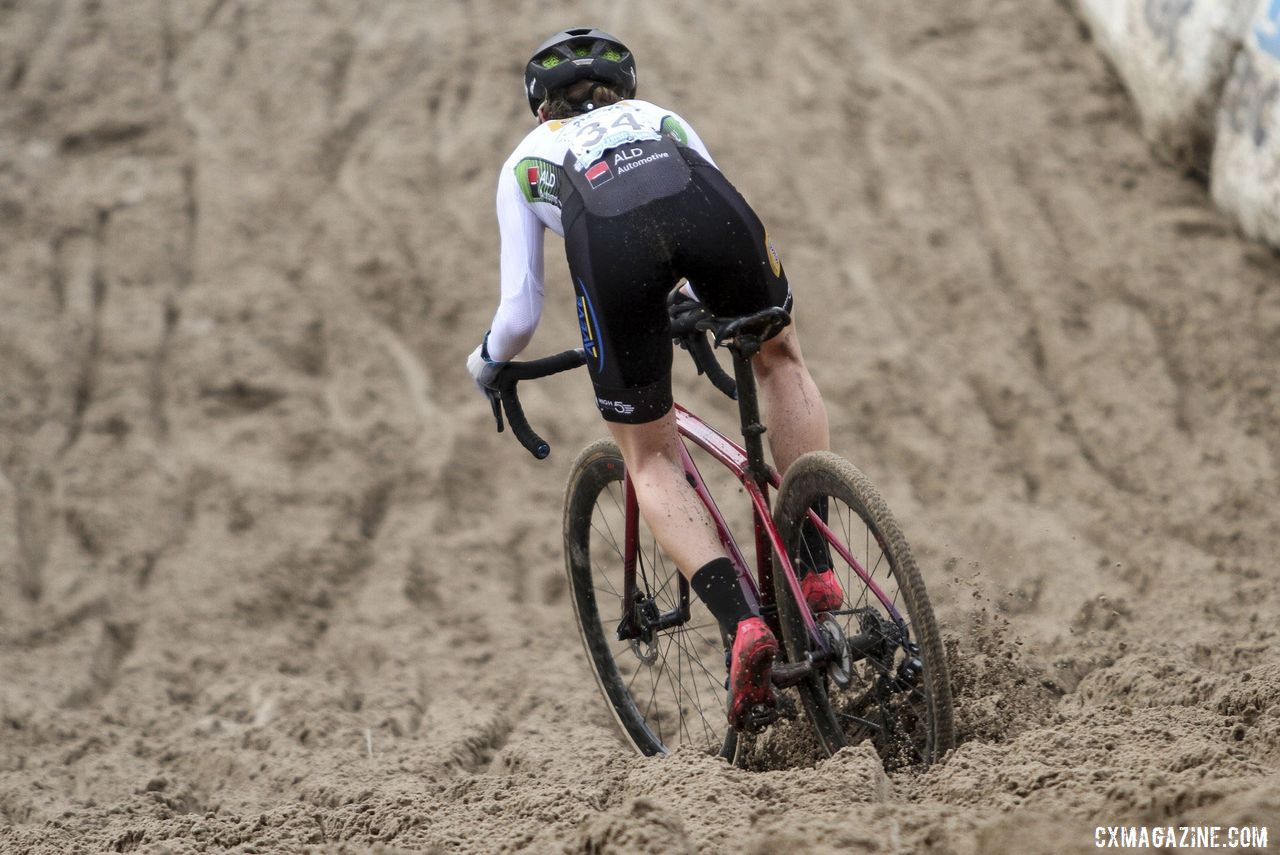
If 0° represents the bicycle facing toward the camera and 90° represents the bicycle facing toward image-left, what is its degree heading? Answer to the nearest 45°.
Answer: approximately 135°

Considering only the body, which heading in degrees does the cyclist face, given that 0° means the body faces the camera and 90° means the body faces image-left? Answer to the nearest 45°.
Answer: approximately 135°
